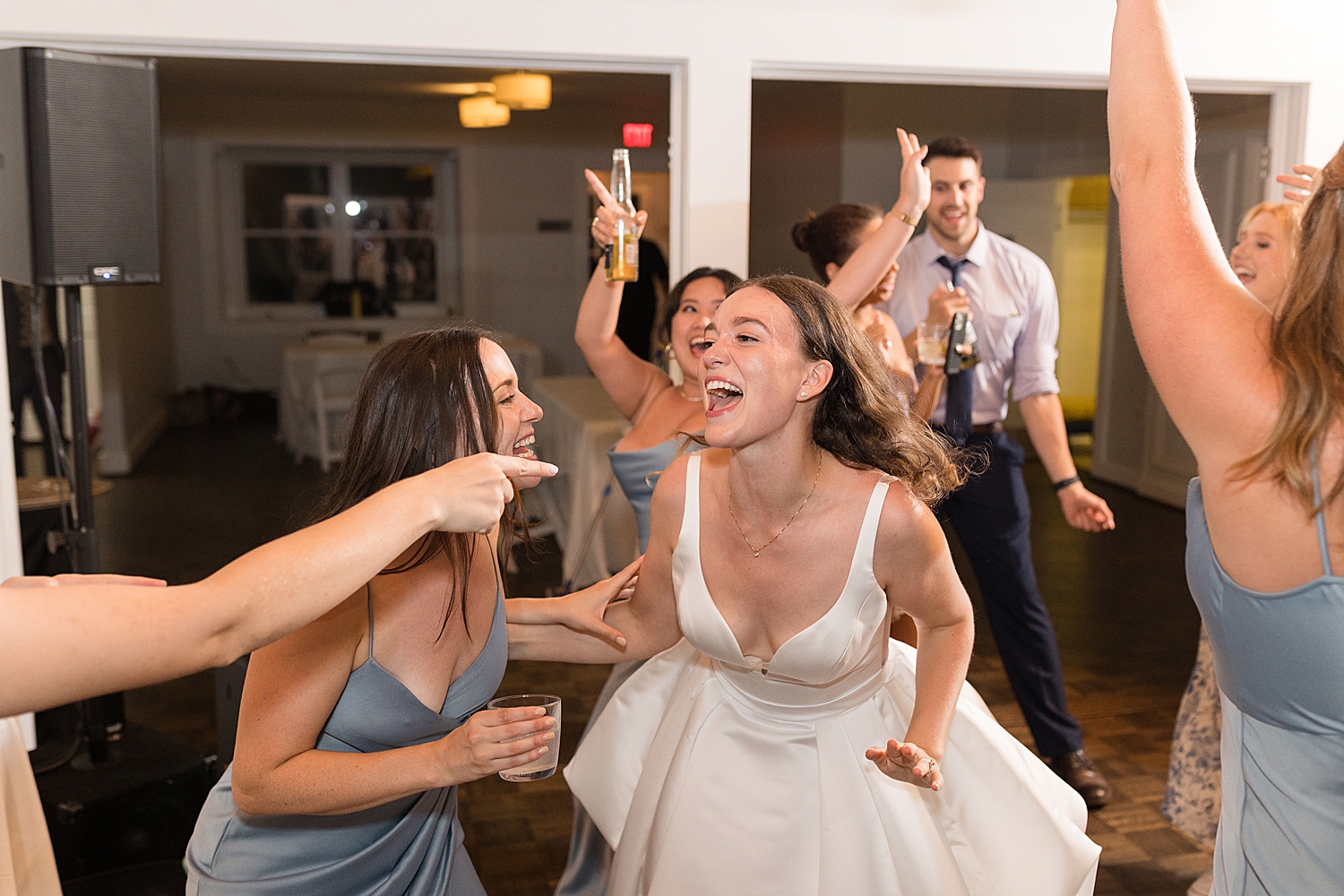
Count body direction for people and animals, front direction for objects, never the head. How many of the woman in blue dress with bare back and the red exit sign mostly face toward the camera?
1

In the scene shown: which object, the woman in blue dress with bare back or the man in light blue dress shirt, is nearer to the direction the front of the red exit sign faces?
the woman in blue dress with bare back

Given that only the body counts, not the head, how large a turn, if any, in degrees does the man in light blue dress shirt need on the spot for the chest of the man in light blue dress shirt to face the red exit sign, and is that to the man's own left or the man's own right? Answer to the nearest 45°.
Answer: approximately 90° to the man's own right

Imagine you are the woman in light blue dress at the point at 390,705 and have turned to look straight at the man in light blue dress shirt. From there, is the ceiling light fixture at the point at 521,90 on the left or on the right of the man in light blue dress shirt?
left

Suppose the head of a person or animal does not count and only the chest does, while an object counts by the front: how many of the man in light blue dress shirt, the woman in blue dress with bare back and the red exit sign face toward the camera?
2

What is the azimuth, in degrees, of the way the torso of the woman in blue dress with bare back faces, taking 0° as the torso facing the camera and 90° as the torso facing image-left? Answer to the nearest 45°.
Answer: approximately 135°

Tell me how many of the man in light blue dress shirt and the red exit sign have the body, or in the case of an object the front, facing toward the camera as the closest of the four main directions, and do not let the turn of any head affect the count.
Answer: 2

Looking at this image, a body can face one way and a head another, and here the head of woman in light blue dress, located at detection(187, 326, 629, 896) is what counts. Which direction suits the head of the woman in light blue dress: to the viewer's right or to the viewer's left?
to the viewer's right

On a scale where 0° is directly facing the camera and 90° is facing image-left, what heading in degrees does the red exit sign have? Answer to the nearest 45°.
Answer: approximately 0°

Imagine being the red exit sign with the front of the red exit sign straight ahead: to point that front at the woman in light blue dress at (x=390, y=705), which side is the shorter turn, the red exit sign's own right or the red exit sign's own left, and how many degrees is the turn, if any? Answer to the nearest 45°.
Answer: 0° — it already faces them

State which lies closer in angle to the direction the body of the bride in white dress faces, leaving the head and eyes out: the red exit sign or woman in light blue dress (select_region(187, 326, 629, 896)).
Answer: the woman in light blue dress

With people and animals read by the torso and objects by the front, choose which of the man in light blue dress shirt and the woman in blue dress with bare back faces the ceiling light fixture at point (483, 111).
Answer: the woman in blue dress with bare back
